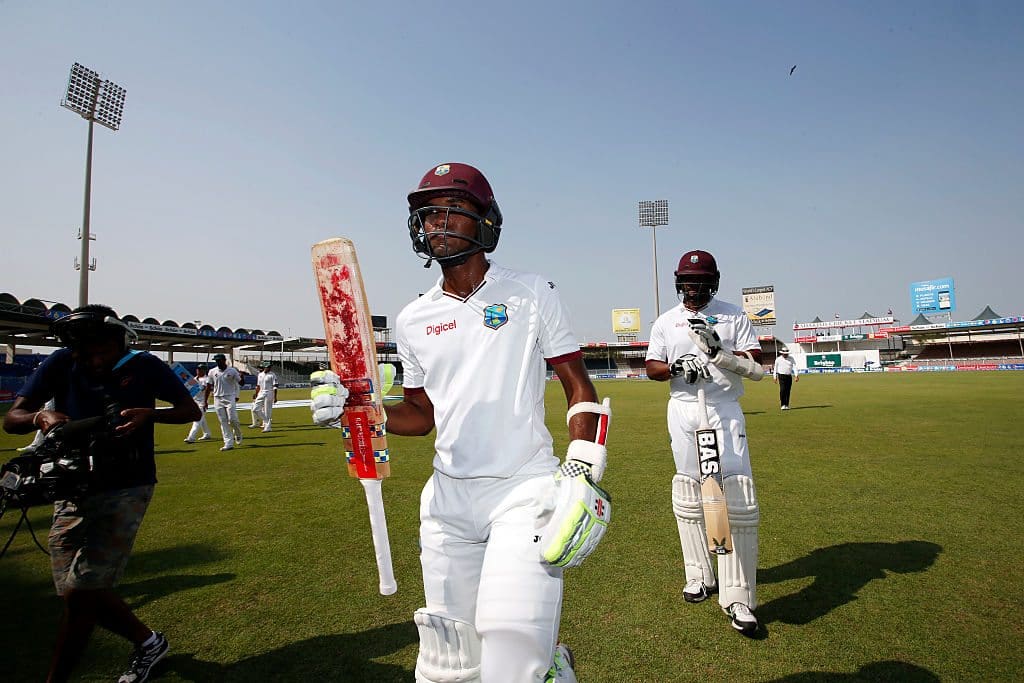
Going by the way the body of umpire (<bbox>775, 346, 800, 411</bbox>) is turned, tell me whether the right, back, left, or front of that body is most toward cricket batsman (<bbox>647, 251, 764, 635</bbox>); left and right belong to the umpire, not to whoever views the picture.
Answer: front

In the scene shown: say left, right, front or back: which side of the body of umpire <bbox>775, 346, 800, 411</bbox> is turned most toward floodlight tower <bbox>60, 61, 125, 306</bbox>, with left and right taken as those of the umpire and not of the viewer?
right

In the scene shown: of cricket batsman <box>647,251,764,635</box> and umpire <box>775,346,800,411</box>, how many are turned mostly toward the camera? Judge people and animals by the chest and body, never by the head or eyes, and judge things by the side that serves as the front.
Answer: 2

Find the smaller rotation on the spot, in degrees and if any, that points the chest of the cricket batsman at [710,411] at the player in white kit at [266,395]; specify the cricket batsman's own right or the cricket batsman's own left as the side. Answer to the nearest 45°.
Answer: approximately 135° to the cricket batsman's own right

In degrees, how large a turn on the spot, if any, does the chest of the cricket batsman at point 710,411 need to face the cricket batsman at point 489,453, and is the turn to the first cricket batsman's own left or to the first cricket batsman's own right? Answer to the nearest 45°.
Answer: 0° — they already face them

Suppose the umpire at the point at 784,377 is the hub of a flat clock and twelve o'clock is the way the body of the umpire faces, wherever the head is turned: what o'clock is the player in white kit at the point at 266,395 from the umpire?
The player in white kit is roughly at 2 o'clock from the umpire.

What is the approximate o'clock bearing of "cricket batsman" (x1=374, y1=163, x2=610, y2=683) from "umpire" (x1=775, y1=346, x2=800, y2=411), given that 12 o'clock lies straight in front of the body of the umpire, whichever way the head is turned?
The cricket batsman is roughly at 12 o'clock from the umpire.

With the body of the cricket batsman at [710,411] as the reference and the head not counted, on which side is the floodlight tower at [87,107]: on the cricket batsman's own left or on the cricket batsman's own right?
on the cricket batsman's own right

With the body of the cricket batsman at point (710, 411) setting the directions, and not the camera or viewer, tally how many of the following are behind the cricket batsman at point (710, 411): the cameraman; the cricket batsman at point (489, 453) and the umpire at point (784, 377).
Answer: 1

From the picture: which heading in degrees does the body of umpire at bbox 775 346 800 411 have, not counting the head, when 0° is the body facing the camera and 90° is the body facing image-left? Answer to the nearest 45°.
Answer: approximately 0°
